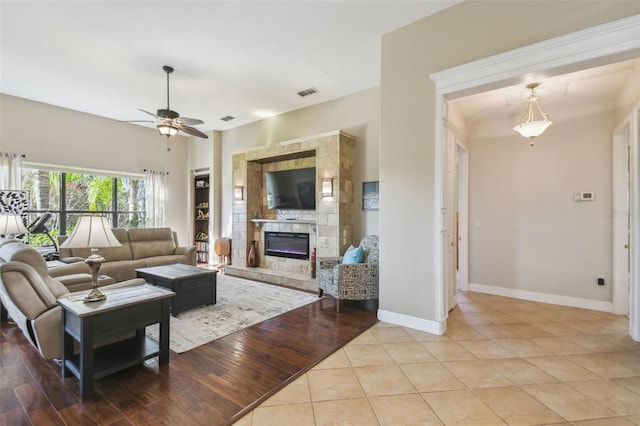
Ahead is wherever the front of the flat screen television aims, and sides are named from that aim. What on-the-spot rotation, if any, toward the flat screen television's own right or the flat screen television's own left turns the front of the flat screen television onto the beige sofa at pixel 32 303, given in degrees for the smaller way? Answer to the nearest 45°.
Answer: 0° — it already faces it

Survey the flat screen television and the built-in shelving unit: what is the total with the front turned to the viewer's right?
0

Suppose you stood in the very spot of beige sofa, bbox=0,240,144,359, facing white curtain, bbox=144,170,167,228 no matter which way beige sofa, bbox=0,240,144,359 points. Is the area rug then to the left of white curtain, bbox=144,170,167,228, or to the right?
right

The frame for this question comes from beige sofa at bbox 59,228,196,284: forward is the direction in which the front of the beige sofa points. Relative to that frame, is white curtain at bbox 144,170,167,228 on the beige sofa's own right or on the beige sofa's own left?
on the beige sofa's own left

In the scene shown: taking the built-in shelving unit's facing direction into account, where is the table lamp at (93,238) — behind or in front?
in front

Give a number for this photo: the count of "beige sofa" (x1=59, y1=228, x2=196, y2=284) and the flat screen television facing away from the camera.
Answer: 0

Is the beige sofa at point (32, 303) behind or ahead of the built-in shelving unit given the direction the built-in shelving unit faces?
ahead

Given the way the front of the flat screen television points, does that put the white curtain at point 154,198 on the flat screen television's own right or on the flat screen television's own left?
on the flat screen television's own right

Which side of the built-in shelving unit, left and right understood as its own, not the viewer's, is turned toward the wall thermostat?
left

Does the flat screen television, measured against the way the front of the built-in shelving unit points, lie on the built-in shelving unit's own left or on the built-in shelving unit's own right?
on the built-in shelving unit's own left

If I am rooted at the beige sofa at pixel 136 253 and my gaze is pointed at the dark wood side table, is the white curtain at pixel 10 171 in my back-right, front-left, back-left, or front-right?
back-right

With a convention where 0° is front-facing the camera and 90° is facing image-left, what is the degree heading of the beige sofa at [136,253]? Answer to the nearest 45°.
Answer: approximately 315°

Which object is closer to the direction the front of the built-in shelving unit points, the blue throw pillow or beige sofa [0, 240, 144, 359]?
the beige sofa

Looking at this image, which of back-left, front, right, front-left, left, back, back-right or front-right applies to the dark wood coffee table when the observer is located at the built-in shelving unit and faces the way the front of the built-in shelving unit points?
front-left
